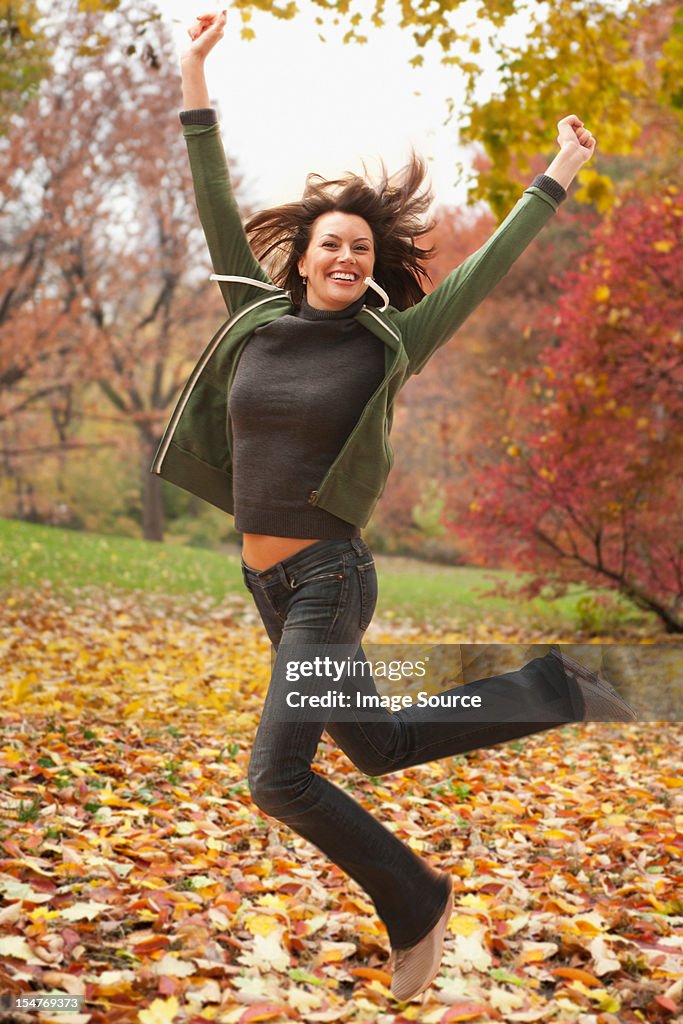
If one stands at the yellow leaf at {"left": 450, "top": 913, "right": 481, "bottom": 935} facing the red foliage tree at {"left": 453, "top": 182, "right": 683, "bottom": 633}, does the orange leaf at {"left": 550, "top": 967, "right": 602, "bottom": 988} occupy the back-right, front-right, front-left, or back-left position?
back-right

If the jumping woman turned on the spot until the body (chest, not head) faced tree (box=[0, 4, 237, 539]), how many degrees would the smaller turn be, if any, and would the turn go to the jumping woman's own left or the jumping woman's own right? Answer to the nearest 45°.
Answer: approximately 135° to the jumping woman's own right

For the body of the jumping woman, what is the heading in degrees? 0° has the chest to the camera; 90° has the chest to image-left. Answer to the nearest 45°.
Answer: approximately 45°

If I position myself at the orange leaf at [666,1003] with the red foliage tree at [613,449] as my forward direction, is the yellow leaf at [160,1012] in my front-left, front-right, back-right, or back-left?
back-left
